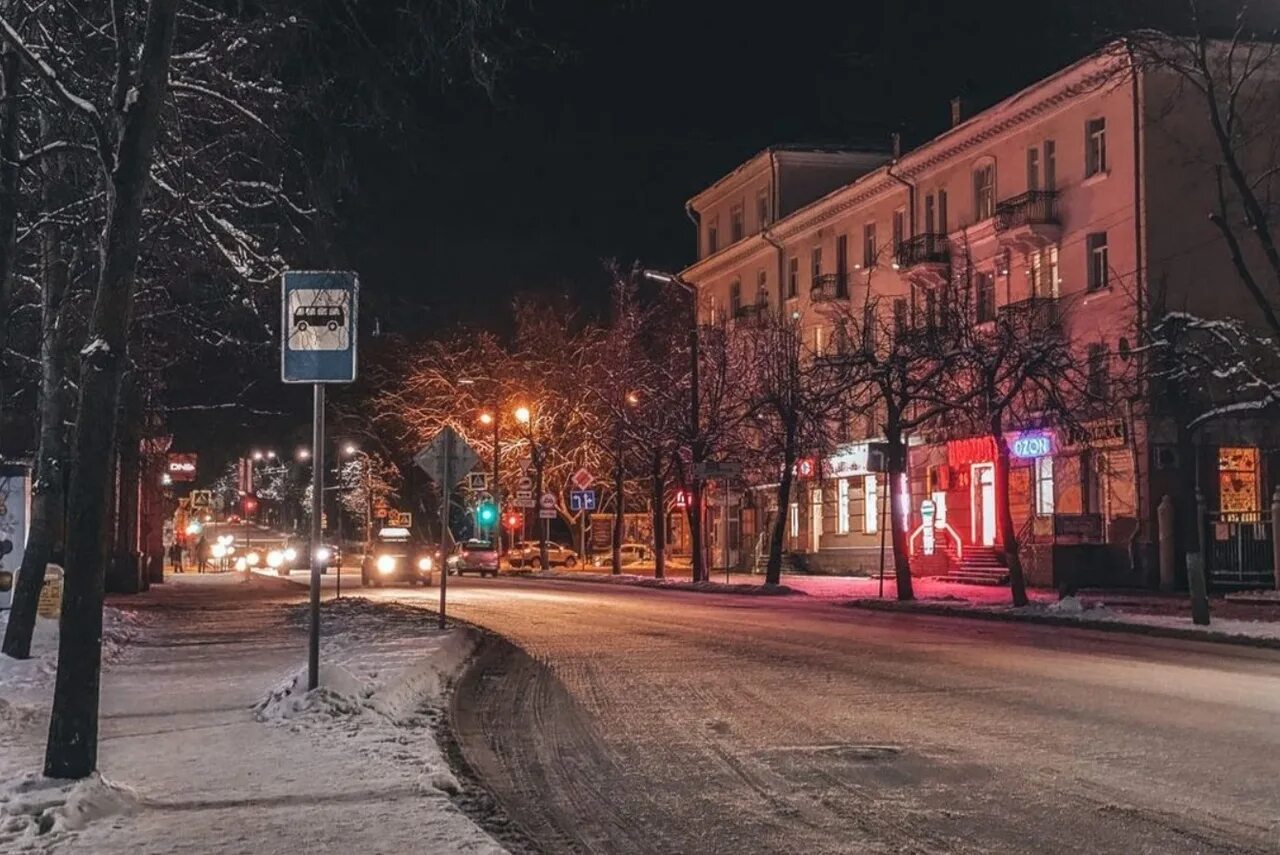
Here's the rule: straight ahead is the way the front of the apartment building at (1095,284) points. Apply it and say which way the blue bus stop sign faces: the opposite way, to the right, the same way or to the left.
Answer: to the left

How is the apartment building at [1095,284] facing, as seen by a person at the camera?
facing the viewer and to the left of the viewer

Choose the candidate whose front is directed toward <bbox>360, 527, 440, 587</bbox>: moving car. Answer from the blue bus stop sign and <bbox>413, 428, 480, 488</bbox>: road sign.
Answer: the road sign

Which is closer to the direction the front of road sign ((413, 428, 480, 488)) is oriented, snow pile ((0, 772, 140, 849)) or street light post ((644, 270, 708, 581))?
the street light post

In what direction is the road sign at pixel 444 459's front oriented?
away from the camera

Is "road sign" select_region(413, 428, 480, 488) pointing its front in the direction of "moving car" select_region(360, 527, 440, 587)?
yes

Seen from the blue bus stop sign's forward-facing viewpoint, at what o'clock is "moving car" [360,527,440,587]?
The moving car is roughly at 6 o'clock from the blue bus stop sign.

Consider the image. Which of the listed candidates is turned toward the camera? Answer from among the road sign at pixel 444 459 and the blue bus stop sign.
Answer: the blue bus stop sign

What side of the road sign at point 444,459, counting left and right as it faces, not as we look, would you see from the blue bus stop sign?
back

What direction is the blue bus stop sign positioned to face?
toward the camera

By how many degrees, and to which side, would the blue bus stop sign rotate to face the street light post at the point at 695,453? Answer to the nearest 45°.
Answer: approximately 180°

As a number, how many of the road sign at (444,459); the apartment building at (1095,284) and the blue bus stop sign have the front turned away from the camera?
1

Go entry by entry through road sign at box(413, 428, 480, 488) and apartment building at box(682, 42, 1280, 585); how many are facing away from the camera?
1

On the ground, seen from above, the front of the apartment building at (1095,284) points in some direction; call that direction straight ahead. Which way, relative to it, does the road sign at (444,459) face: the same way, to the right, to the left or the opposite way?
to the right
